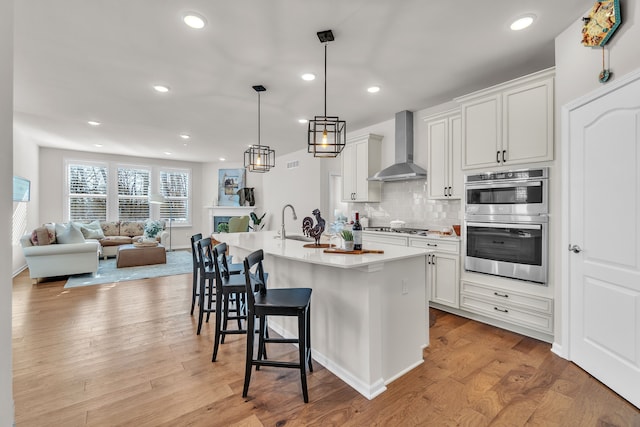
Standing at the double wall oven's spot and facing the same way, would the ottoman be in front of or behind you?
in front

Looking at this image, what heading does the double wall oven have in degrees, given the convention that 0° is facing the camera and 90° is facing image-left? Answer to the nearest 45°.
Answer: approximately 45°

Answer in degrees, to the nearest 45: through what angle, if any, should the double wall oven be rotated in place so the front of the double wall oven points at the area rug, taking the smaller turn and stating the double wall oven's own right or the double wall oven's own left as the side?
approximately 45° to the double wall oven's own right

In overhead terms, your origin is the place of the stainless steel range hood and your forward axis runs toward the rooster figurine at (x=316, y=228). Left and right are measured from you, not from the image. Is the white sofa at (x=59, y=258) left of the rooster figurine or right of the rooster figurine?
right

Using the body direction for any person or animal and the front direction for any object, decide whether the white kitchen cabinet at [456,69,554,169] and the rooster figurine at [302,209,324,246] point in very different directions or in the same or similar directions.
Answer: very different directions

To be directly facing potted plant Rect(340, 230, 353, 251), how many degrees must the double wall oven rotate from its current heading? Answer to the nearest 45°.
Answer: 0° — it already faces it

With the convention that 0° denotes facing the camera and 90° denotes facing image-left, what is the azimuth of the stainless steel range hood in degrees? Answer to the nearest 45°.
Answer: approximately 45°
